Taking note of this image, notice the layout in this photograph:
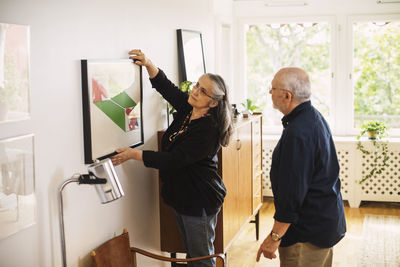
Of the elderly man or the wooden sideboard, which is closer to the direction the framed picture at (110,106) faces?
the elderly man

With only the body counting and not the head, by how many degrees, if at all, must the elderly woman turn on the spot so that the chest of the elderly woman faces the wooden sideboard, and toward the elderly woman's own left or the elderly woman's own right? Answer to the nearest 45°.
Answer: approximately 90° to the elderly woman's own right

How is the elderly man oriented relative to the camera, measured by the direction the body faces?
to the viewer's left

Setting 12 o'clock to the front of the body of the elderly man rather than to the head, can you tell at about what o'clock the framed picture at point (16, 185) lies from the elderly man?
The framed picture is roughly at 11 o'clock from the elderly man.

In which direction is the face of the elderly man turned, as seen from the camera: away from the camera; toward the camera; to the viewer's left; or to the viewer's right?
to the viewer's left

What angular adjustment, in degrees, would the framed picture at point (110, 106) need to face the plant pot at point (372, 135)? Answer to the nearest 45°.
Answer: approximately 90° to its left

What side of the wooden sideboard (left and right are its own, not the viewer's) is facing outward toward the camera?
right

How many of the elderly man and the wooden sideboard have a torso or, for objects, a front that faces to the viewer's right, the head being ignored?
1

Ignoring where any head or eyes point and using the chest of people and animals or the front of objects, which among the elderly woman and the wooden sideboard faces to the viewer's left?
the elderly woman

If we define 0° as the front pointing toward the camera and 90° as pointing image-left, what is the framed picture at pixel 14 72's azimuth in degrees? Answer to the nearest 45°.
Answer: approximately 315°

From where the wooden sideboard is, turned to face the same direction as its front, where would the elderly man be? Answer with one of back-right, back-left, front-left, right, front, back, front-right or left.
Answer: right

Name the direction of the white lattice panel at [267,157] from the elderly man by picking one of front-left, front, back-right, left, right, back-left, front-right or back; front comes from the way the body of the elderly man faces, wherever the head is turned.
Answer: right

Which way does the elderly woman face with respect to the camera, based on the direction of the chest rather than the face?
to the viewer's left
